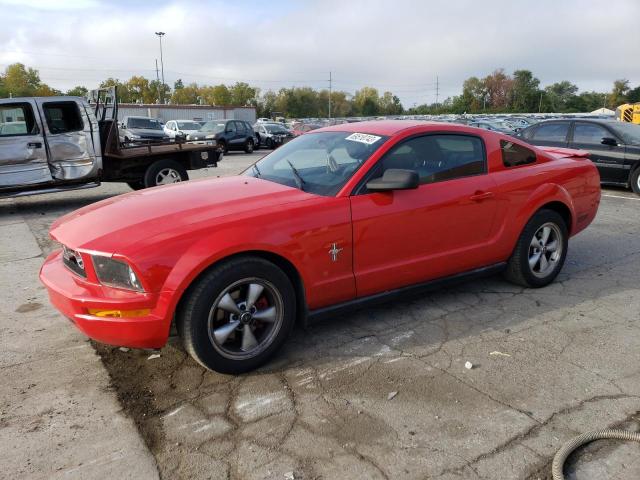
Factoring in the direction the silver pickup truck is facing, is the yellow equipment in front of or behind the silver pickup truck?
behind

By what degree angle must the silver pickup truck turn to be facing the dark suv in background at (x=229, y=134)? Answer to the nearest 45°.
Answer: approximately 90° to its right

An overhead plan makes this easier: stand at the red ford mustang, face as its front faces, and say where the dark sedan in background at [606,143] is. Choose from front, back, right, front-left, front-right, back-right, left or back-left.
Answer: back

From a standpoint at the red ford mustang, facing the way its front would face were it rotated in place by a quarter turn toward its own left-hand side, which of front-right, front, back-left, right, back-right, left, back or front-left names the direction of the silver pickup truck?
back

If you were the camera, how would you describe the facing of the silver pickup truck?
facing to the left of the viewer

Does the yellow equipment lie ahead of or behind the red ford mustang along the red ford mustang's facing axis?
behind

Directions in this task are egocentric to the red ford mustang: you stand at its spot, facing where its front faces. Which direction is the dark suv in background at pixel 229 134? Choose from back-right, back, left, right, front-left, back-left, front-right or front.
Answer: back-right
